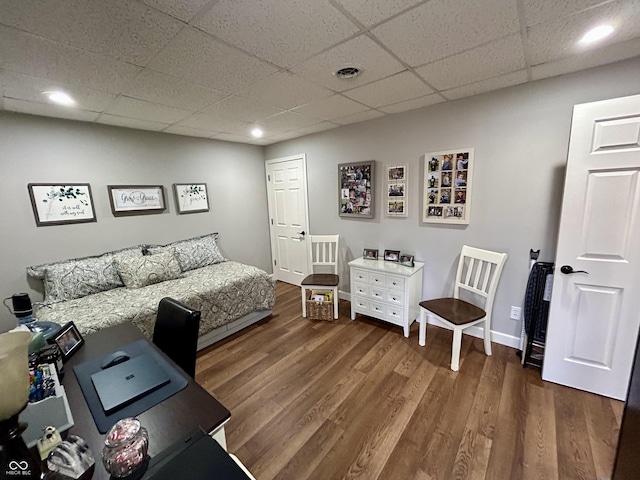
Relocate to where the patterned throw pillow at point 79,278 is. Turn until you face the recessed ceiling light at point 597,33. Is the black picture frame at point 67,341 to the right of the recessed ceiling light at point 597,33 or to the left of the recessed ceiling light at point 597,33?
right

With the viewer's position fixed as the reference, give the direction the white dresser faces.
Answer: facing the viewer and to the left of the viewer

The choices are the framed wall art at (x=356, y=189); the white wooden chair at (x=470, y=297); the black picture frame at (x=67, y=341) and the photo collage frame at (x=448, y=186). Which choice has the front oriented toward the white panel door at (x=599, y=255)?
the black picture frame

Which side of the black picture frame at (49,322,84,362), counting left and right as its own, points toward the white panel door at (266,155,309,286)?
left

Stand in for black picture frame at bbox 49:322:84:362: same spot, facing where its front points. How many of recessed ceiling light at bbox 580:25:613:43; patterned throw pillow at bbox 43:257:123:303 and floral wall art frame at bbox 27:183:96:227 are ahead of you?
1

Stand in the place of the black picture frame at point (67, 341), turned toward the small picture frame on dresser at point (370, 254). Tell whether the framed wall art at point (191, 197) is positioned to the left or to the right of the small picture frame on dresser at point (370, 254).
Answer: left

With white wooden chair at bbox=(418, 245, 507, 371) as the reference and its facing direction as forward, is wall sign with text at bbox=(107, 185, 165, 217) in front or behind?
in front

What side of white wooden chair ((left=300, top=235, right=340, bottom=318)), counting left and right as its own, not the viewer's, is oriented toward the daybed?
right

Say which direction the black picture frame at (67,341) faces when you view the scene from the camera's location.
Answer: facing the viewer and to the right of the viewer

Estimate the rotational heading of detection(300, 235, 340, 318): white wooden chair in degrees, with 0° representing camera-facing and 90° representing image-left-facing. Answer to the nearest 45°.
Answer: approximately 0°

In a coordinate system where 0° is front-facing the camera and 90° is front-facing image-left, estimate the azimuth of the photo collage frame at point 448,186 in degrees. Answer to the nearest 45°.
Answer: approximately 45°

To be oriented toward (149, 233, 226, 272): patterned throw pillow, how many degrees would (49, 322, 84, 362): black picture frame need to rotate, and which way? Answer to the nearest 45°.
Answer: approximately 90° to its left

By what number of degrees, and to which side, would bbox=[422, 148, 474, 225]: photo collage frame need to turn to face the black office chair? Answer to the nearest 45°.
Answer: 0° — it already faces it
